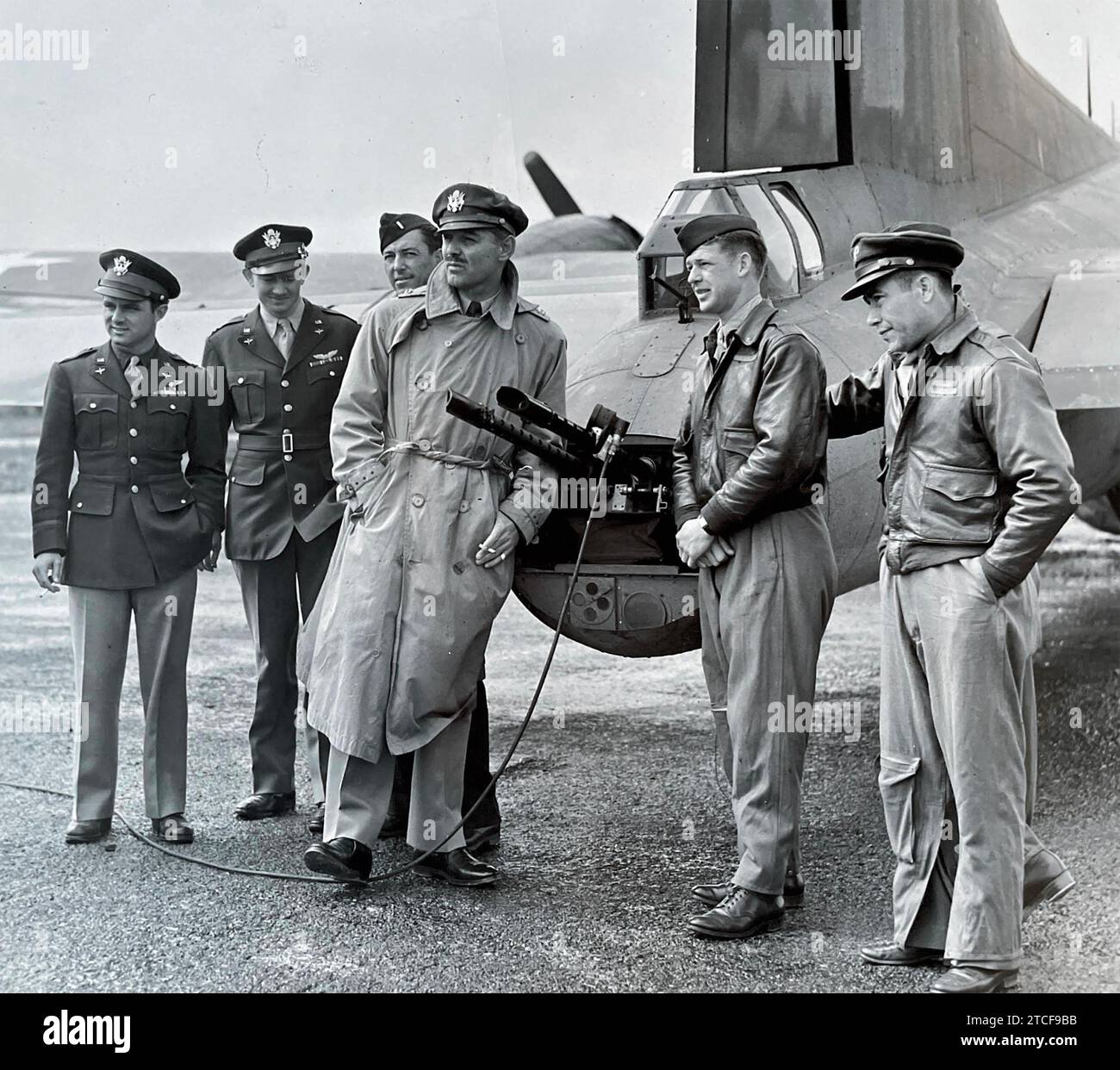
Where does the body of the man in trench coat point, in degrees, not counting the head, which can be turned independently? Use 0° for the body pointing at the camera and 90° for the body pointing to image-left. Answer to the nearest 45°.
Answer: approximately 0°

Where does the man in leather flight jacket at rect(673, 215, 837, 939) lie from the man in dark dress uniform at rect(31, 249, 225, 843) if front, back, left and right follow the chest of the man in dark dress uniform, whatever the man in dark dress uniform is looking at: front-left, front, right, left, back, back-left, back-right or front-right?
front-left

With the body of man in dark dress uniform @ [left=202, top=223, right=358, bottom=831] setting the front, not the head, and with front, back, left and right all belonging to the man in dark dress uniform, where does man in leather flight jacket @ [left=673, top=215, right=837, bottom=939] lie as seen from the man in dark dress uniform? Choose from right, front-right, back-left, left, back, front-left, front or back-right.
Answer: front-left

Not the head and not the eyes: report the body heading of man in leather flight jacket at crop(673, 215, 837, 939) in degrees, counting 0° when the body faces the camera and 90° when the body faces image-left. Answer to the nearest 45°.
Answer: approximately 45°

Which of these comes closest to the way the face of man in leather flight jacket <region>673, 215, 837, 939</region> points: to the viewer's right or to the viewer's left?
to the viewer's left

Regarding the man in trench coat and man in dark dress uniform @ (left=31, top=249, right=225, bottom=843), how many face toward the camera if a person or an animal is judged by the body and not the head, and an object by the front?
2

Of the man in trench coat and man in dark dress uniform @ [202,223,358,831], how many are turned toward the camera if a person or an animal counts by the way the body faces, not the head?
2

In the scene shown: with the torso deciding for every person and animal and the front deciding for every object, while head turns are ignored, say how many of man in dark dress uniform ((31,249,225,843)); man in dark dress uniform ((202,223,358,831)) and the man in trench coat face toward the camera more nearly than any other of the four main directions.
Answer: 3

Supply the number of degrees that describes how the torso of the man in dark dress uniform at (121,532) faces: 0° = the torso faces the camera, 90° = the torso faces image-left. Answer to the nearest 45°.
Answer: approximately 0°
